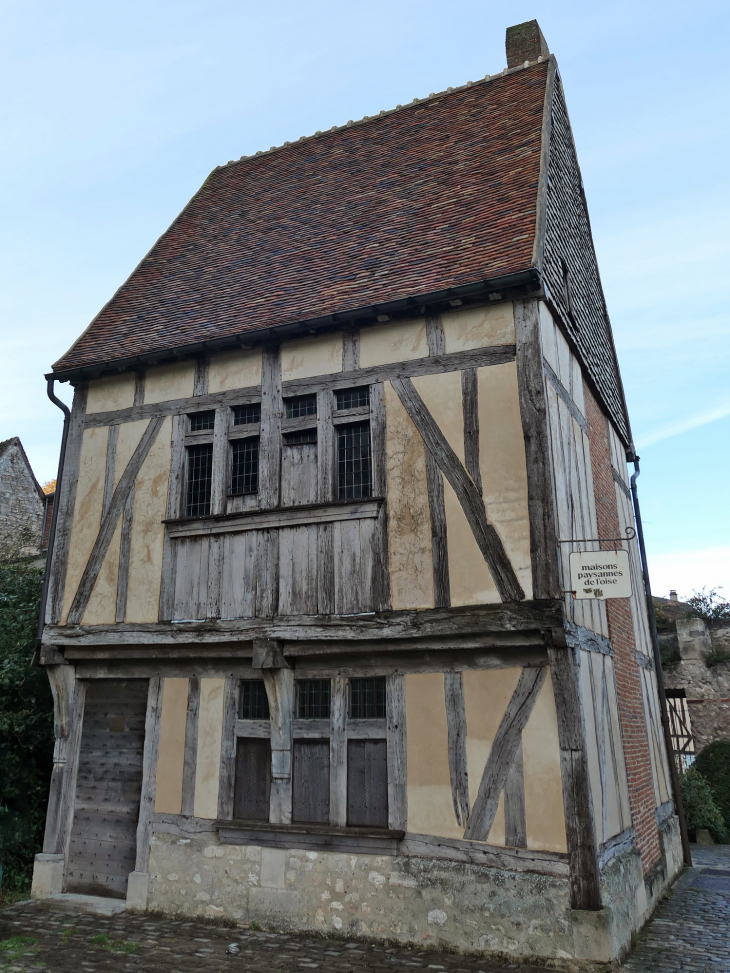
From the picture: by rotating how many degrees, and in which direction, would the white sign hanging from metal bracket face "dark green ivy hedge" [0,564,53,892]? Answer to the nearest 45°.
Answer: approximately 90° to its right

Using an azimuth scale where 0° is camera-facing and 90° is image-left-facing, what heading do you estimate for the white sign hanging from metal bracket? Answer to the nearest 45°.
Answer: approximately 0°

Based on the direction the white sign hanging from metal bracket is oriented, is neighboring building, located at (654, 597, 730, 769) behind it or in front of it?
behind

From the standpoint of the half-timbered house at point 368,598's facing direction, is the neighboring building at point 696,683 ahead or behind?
behind

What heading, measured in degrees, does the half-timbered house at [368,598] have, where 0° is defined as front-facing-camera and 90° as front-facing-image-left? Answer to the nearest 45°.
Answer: approximately 45°

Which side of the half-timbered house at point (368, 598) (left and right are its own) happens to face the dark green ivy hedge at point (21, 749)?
right

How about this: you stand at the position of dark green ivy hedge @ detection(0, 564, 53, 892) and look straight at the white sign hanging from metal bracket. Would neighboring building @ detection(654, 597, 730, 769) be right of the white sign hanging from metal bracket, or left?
left

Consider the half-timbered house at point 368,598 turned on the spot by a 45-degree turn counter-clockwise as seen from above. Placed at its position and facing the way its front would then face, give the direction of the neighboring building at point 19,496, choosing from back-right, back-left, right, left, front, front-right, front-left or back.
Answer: back-right

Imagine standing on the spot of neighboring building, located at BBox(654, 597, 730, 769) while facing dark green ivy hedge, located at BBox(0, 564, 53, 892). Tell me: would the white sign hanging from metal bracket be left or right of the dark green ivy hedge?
left
